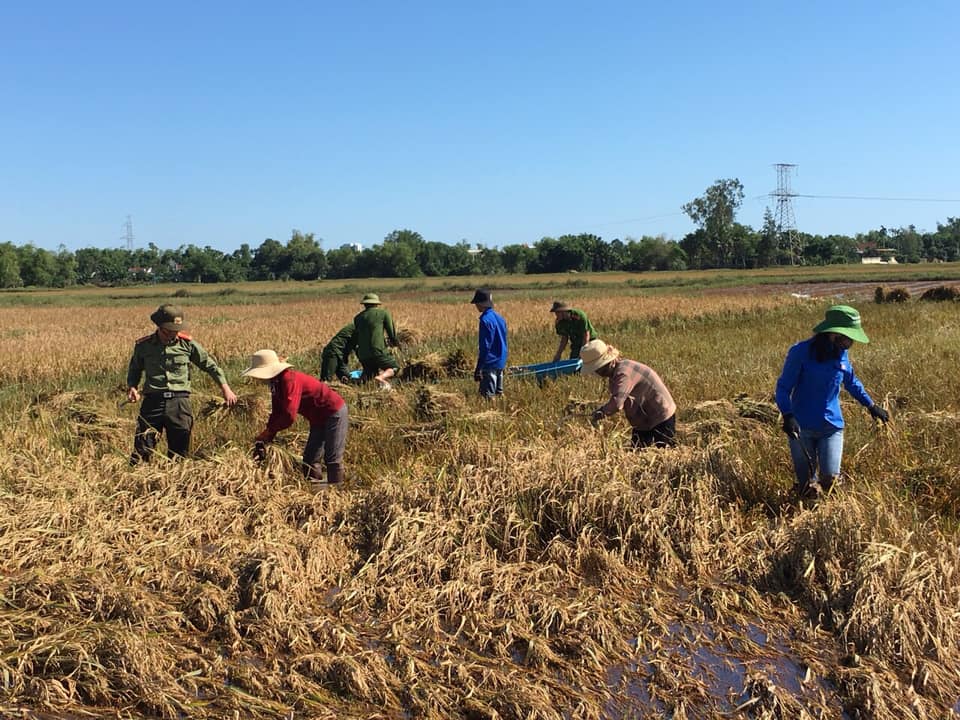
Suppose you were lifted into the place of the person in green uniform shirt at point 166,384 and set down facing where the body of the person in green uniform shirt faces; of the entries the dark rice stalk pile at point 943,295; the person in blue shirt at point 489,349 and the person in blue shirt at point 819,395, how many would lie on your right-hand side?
0

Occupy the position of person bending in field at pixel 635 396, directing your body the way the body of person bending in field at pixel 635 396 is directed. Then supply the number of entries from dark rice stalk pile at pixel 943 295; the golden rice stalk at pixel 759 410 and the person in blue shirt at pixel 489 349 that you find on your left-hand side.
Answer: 0

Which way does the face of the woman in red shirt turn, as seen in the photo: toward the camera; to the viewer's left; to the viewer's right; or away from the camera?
to the viewer's left

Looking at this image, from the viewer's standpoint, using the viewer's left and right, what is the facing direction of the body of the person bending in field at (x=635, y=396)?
facing to the left of the viewer

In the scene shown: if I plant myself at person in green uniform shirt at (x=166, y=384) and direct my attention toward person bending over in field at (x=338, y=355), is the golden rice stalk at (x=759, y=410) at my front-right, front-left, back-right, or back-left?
front-right

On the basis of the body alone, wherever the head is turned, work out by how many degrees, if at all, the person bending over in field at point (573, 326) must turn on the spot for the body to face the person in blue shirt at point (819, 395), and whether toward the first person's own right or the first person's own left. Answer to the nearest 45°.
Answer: approximately 45° to the first person's own left

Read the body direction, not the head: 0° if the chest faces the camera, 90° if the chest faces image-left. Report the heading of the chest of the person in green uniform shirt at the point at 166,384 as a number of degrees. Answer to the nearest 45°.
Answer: approximately 0°

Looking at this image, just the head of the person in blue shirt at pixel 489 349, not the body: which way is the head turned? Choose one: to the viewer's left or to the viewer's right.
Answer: to the viewer's left

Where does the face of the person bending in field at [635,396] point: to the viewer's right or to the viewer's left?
to the viewer's left

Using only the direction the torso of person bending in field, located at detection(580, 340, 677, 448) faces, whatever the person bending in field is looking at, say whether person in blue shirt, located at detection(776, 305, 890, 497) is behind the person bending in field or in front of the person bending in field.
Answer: behind

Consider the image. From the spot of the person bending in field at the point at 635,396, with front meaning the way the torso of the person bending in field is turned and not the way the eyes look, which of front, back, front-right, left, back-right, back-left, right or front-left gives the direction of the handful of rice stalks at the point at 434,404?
front-right

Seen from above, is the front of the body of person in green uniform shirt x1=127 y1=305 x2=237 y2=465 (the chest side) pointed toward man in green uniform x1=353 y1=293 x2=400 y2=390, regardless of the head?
no

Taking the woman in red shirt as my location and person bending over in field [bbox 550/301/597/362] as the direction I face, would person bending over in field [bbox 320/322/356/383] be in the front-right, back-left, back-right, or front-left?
front-left

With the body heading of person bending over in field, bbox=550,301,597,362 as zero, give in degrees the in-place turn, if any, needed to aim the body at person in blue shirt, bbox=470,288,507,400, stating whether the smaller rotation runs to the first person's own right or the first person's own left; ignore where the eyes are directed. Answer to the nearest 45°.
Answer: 0° — they already face them

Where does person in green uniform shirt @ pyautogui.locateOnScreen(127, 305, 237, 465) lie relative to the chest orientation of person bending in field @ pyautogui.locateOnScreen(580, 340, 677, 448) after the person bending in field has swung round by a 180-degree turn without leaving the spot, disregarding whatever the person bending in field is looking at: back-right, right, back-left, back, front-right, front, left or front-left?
back

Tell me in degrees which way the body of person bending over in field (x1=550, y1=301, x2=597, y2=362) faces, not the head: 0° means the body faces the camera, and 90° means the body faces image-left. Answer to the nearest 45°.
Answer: approximately 45°

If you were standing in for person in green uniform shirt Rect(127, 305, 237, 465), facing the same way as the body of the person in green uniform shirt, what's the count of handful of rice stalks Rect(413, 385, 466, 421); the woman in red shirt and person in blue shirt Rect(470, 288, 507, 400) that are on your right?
0
